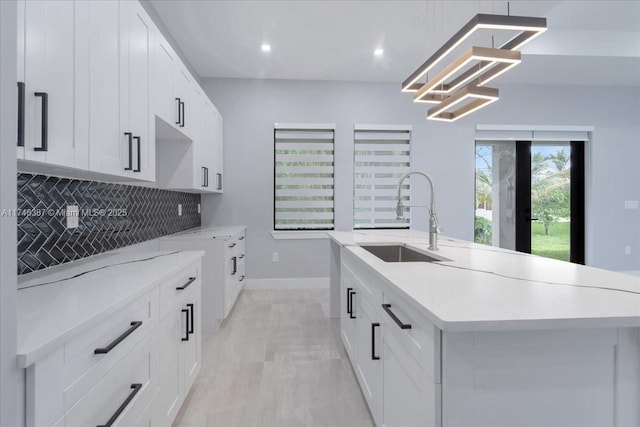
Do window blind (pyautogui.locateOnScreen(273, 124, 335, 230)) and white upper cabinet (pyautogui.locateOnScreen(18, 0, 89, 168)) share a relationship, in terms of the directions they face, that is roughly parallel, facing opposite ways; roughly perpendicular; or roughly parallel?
roughly perpendicular

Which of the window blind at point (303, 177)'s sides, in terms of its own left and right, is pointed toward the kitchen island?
front

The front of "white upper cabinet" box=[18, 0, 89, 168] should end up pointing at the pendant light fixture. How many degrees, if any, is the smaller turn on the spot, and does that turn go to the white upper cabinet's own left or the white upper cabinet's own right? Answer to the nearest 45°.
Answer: approximately 45° to the white upper cabinet's own left

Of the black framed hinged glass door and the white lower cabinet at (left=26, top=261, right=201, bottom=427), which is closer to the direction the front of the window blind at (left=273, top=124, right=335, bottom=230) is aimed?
the white lower cabinet

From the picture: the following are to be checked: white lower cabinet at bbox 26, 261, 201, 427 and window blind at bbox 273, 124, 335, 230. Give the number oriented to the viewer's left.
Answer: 0

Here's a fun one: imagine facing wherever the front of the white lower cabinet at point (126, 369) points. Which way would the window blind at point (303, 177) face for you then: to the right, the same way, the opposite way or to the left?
to the right

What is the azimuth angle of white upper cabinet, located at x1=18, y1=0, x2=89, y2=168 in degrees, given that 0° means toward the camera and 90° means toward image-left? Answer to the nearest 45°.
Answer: approximately 315°

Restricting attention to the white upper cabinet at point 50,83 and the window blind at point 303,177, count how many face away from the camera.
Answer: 0

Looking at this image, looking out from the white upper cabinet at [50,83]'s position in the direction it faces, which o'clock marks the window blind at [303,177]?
The window blind is roughly at 9 o'clock from the white upper cabinet.

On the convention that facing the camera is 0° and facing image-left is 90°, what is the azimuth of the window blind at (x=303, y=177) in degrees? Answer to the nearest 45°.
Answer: approximately 0°

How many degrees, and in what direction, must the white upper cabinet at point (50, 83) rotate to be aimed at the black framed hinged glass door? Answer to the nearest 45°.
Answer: approximately 45° to its left
